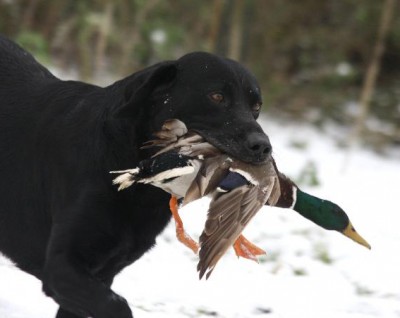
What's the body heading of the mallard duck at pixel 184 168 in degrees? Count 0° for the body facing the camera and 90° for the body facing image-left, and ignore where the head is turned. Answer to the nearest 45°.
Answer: approximately 270°

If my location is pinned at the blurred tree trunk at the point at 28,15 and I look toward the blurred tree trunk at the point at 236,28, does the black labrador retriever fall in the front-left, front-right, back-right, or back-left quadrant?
front-right

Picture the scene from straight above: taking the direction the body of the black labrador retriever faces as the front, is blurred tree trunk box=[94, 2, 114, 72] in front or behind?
behind

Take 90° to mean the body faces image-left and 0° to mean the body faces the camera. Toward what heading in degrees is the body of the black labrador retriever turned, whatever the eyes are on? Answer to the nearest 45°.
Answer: approximately 315°

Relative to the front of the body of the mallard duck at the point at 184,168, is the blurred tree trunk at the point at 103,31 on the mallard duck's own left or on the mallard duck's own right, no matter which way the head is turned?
on the mallard duck's own left

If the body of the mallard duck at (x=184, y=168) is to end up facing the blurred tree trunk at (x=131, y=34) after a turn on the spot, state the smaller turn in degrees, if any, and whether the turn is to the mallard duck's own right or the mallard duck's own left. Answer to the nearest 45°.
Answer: approximately 90° to the mallard duck's own left

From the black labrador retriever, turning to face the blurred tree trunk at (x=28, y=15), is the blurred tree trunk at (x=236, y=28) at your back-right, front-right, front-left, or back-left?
front-right
